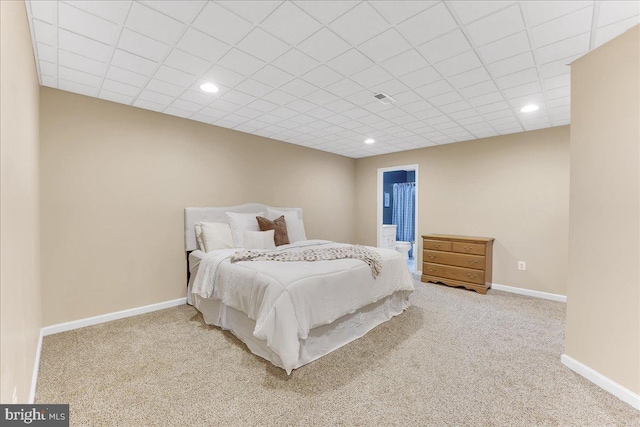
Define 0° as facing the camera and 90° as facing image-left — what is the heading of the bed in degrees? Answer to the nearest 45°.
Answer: approximately 315°

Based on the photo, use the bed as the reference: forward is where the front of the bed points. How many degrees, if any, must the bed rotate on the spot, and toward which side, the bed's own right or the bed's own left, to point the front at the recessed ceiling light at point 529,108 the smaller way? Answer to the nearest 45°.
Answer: approximately 45° to the bed's own left

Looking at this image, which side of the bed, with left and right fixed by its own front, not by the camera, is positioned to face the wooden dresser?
left

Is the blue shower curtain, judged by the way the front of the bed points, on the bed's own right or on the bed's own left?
on the bed's own left
